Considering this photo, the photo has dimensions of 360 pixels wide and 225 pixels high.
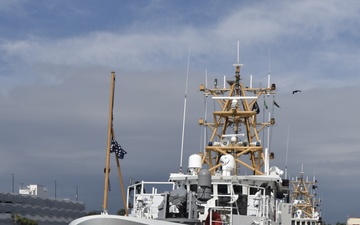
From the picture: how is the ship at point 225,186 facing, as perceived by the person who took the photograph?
facing the viewer and to the left of the viewer
